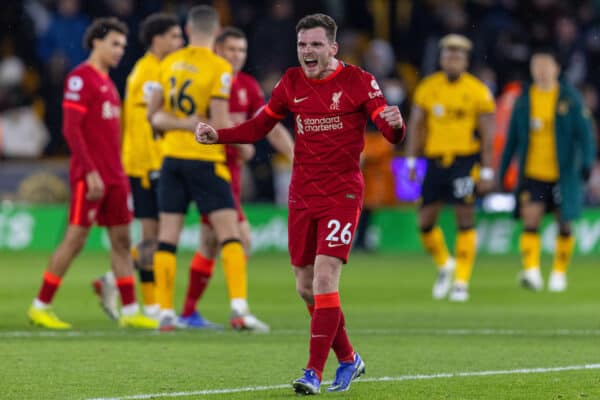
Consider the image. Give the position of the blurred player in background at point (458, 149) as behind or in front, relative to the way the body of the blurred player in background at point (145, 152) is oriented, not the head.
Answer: in front

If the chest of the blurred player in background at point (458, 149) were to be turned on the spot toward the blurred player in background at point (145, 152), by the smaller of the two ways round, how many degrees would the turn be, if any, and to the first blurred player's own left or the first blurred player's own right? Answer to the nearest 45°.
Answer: approximately 45° to the first blurred player's own right

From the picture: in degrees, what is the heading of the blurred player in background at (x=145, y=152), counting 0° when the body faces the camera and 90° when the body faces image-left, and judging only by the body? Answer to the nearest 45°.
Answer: approximately 270°

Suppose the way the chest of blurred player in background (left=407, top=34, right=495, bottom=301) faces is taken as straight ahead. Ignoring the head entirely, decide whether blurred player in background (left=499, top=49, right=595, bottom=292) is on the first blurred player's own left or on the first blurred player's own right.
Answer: on the first blurred player's own left

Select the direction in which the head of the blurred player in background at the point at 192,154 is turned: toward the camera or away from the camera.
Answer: away from the camera

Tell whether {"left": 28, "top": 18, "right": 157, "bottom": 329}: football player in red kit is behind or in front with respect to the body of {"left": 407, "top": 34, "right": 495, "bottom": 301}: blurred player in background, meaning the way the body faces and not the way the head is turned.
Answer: in front

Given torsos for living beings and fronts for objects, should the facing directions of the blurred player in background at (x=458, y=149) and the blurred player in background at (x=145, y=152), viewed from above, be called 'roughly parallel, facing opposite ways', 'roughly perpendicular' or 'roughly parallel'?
roughly perpendicular

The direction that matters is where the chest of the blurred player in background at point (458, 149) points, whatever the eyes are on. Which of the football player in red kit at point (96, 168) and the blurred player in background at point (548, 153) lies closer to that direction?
the football player in red kit

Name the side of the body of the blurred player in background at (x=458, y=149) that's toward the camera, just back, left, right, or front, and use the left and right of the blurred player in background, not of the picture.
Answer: front

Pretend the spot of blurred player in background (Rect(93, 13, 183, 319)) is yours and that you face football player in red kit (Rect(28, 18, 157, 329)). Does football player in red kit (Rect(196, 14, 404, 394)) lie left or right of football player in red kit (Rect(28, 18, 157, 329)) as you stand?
left

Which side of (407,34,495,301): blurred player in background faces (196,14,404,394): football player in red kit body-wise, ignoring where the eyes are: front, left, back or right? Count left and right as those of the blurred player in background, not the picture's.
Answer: front

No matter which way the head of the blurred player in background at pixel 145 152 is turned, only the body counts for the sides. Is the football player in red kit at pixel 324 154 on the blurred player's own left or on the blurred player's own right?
on the blurred player's own right
